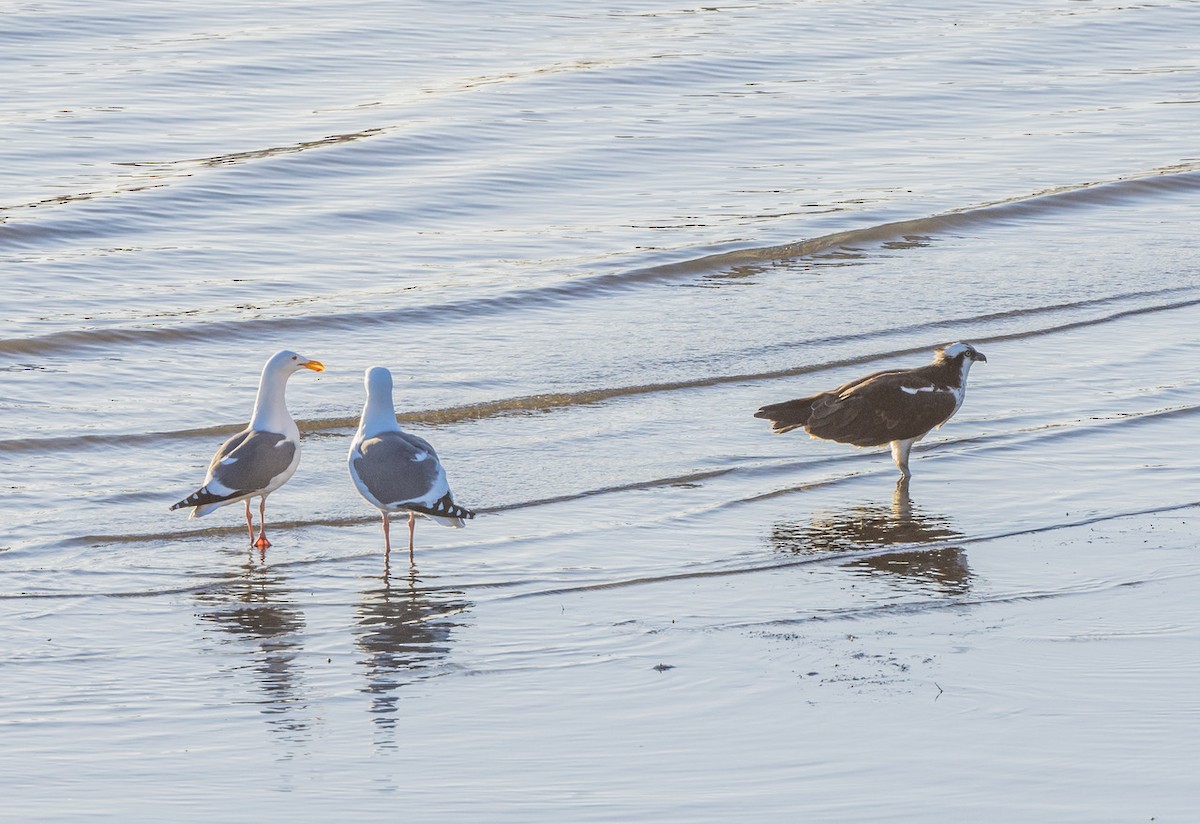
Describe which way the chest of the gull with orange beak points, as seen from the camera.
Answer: to the viewer's right

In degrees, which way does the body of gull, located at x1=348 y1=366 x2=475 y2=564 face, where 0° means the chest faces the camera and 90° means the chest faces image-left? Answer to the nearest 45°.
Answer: approximately 135°

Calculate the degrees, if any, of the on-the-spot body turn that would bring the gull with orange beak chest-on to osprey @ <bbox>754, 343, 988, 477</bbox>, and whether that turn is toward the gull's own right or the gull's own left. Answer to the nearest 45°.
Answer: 0° — it already faces it

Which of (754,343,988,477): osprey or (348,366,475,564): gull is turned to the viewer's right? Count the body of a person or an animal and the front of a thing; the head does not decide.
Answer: the osprey

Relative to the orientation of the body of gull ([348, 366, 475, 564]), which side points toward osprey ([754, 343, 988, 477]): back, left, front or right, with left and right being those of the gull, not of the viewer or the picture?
right

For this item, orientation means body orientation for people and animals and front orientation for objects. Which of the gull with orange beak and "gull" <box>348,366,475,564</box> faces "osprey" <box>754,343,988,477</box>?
the gull with orange beak

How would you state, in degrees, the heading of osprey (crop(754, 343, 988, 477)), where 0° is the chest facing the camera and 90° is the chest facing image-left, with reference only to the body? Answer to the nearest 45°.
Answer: approximately 270°

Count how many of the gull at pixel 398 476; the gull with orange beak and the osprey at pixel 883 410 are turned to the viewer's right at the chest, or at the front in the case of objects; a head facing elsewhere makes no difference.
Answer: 2

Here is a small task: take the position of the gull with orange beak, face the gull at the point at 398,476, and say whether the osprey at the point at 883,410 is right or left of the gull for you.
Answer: left

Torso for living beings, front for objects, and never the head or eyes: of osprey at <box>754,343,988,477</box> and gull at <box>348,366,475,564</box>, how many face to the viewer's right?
1
